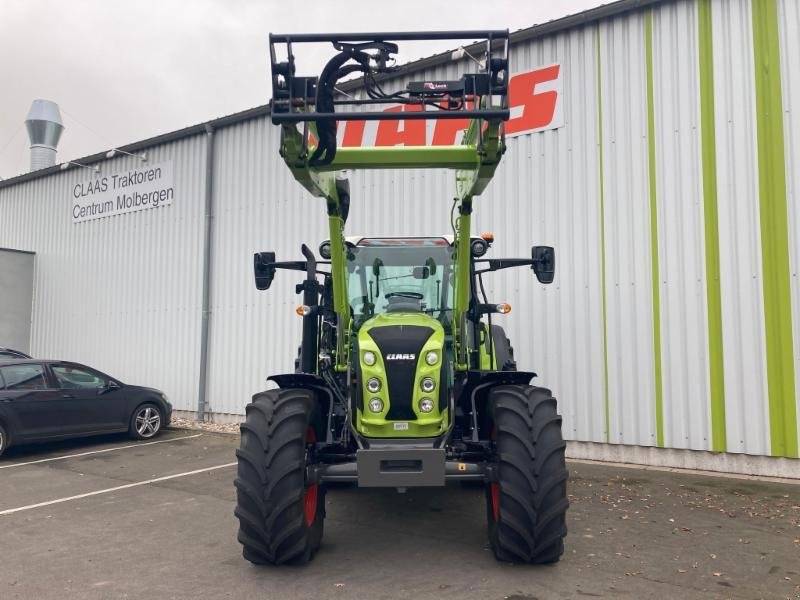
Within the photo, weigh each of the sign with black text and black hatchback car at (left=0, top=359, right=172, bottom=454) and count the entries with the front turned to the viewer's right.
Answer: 1

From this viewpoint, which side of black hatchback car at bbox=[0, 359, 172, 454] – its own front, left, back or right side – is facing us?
right

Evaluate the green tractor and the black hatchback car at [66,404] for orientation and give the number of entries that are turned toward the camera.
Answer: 1

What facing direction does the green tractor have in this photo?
toward the camera

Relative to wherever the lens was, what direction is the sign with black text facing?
facing the viewer and to the left of the viewer

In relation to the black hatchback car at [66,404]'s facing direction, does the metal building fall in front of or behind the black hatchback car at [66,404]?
in front
